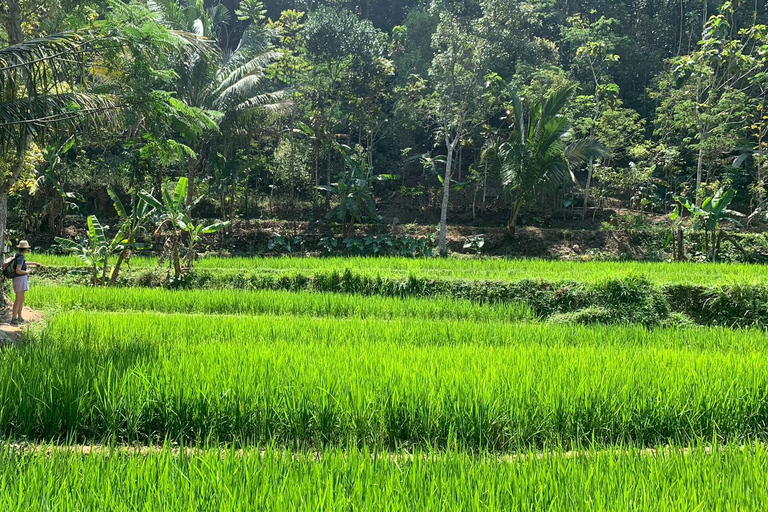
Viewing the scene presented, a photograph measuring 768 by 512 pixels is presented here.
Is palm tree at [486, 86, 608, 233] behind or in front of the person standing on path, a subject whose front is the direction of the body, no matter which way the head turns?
in front

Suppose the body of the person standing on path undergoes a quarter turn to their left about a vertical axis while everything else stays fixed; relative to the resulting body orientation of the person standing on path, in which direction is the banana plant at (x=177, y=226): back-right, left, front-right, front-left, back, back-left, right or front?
front-right

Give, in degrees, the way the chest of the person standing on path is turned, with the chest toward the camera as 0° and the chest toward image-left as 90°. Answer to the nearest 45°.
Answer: approximately 270°

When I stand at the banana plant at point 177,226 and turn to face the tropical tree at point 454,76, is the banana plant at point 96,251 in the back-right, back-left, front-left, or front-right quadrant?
back-left
